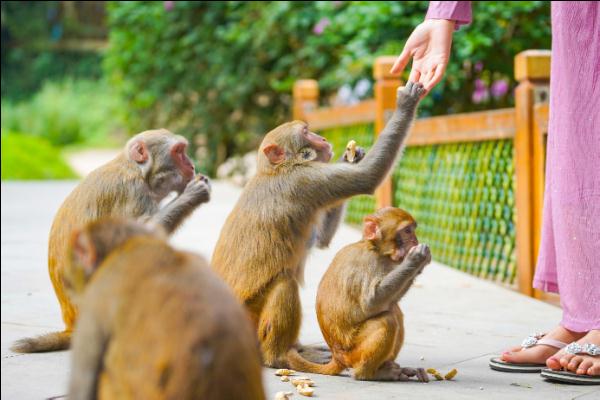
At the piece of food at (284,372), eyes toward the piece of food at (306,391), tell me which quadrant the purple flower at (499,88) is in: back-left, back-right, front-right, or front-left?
back-left

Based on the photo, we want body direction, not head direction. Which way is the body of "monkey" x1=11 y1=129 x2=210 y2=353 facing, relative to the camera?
to the viewer's right

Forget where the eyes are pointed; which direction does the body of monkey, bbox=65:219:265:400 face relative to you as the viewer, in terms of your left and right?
facing away from the viewer and to the left of the viewer

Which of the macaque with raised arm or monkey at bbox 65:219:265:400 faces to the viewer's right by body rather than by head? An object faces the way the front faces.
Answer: the macaque with raised arm

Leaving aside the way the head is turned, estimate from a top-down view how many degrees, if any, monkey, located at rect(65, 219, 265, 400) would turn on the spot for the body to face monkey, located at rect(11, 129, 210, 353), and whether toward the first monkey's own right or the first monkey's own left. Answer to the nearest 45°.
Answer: approximately 45° to the first monkey's own right

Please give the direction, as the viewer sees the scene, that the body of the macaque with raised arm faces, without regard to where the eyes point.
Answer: to the viewer's right

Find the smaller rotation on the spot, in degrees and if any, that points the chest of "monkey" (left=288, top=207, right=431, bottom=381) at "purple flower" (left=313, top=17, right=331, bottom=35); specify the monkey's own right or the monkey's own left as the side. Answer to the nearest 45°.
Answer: approximately 90° to the monkey's own left

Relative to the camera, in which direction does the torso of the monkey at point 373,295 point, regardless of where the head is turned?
to the viewer's right

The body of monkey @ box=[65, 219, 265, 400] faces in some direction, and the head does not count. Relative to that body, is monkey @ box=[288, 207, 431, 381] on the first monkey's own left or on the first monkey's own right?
on the first monkey's own right

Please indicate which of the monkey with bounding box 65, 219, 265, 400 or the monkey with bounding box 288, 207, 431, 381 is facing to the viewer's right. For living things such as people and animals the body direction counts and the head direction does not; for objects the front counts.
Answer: the monkey with bounding box 288, 207, 431, 381

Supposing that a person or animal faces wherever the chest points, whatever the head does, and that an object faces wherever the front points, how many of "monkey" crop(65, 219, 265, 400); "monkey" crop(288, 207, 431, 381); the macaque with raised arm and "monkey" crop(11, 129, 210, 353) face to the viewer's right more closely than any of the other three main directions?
3

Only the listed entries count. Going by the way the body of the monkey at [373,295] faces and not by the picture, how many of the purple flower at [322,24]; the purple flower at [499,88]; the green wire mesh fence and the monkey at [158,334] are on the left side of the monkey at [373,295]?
3
